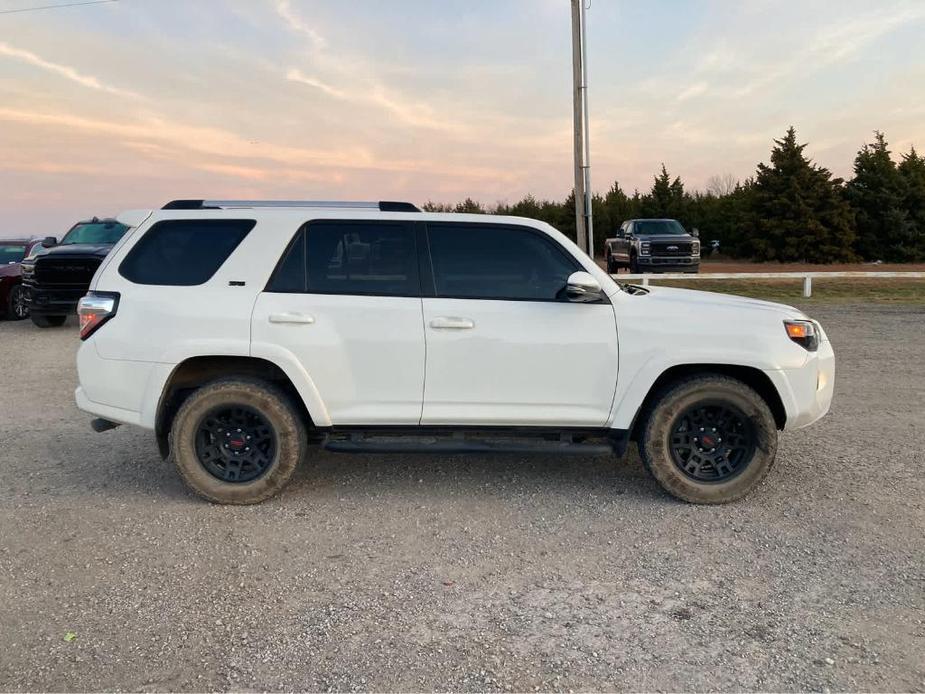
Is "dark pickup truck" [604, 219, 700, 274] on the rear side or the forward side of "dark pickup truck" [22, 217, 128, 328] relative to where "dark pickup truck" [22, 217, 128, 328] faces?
on the rear side

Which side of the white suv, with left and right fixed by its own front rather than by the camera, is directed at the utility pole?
left

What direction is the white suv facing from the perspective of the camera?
to the viewer's right

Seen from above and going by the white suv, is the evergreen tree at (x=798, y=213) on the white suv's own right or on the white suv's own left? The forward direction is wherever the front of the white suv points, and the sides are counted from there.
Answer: on the white suv's own left

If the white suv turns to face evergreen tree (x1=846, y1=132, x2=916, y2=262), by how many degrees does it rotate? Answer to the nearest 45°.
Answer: approximately 45° to its left

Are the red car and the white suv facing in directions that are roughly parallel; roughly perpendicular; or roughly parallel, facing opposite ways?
roughly perpendicular

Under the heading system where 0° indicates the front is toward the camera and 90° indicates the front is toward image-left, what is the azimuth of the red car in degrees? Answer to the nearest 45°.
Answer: approximately 45°

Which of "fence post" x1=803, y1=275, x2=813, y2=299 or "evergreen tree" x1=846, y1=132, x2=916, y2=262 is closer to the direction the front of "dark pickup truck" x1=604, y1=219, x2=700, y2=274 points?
the fence post

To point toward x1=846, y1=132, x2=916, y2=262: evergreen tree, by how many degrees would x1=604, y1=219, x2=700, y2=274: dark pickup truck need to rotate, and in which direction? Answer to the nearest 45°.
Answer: approximately 90° to its left

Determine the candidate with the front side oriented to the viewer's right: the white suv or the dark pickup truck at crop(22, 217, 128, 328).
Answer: the white suv

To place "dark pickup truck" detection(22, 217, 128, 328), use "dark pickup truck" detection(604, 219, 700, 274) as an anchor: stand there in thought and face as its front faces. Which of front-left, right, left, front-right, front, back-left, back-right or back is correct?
right

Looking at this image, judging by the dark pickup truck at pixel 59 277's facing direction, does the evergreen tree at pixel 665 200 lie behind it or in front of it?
behind

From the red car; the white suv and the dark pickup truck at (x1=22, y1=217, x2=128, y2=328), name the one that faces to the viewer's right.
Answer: the white suv

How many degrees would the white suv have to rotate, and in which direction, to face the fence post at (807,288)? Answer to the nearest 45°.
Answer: approximately 45° to its left
